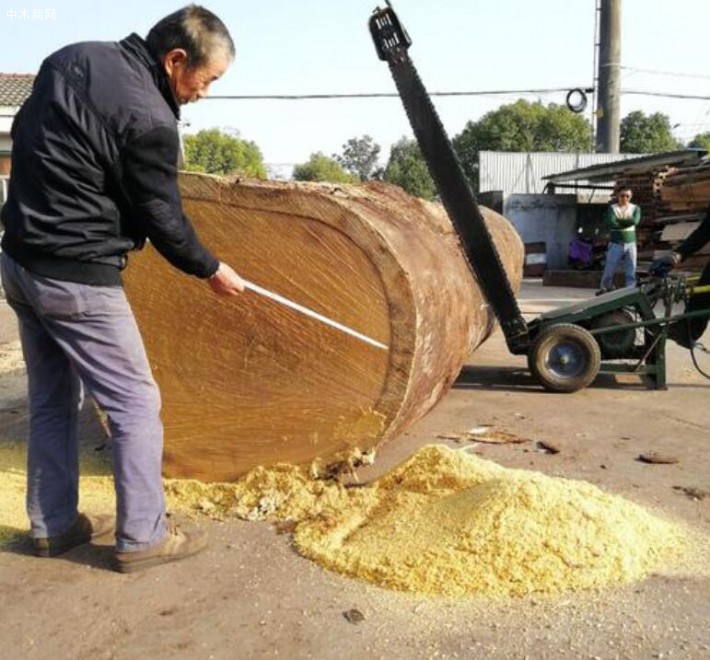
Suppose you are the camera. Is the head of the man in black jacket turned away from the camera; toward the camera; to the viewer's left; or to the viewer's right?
to the viewer's right

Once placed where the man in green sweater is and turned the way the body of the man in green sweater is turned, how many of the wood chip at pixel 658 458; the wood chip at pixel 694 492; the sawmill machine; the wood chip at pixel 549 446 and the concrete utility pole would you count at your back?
1

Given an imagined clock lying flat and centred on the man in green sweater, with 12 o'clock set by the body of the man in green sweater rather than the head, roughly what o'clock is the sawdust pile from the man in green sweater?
The sawdust pile is roughly at 12 o'clock from the man in green sweater.

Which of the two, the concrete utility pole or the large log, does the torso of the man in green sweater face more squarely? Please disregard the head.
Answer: the large log

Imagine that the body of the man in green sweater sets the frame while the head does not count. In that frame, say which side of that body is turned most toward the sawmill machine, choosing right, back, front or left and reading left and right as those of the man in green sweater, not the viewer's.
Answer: front

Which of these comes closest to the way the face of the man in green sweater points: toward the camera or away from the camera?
toward the camera

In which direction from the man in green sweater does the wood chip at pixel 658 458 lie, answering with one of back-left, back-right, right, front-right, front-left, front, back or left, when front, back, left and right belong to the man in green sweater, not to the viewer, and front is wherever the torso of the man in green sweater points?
front

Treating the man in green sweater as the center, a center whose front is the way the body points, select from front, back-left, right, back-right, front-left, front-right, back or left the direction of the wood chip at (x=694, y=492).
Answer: front

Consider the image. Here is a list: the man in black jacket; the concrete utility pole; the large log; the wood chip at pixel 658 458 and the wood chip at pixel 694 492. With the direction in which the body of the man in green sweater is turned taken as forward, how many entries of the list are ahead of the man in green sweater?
4

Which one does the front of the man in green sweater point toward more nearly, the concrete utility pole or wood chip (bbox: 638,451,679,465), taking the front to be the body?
the wood chip

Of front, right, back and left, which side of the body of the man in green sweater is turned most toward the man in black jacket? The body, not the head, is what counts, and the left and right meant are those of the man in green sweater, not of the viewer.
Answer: front

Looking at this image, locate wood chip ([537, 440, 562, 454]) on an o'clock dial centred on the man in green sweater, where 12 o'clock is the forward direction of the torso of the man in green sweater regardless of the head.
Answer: The wood chip is roughly at 12 o'clock from the man in green sweater.

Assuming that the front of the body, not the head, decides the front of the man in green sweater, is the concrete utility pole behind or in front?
behind

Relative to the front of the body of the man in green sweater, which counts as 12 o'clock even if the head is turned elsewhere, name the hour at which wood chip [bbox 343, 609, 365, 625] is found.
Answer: The wood chip is roughly at 12 o'clock from the man in green sweater.

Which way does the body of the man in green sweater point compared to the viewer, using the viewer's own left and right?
facing the viewer

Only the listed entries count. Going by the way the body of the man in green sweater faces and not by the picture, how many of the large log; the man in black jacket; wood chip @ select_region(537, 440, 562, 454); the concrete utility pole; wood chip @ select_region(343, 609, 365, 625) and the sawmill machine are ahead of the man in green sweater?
5
